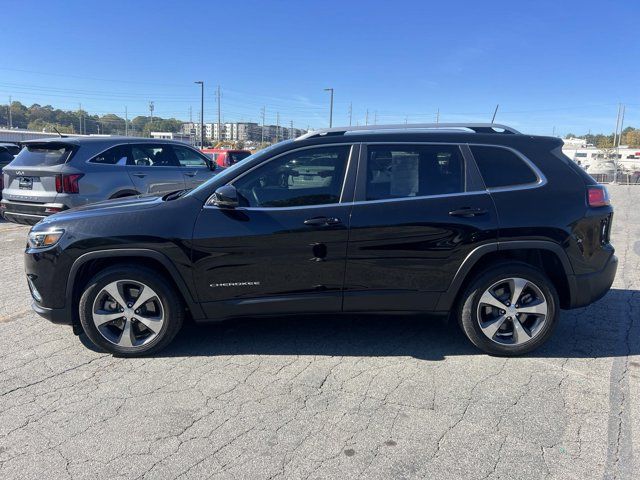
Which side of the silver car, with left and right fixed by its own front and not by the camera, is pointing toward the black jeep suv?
right

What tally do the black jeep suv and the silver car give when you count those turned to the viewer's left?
1

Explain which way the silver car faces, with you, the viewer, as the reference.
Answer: facing away from the viewer and to the right of the viewer

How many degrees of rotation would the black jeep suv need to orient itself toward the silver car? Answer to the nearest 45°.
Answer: approximately 45° to its right

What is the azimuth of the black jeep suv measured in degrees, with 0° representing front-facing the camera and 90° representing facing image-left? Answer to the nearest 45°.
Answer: approximately 90°
